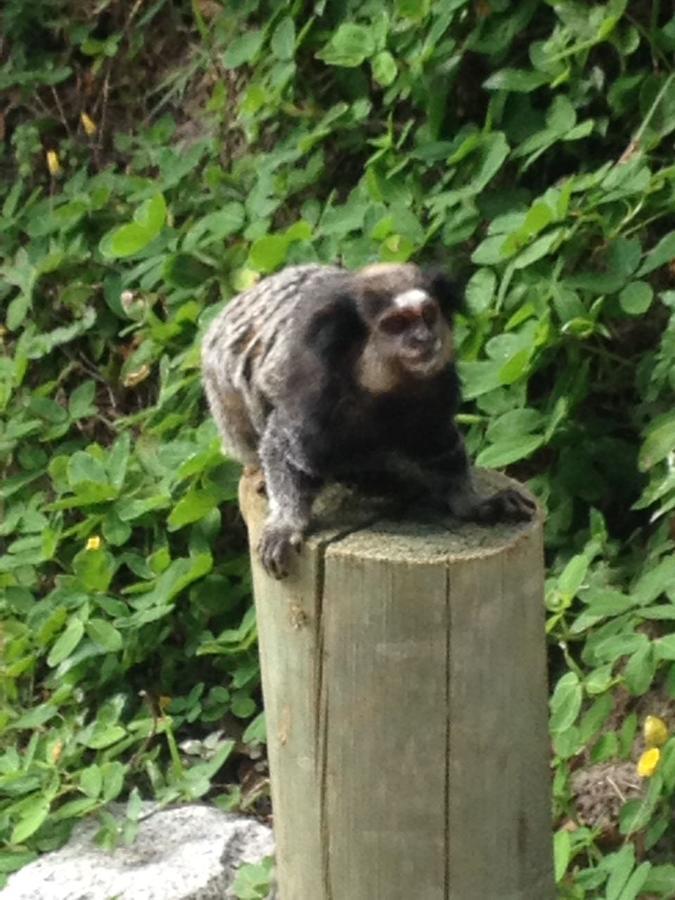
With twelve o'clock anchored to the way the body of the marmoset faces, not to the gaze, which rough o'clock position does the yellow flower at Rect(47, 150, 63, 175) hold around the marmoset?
The yellow flower is roughly at 7 o'clock from the marmoset.

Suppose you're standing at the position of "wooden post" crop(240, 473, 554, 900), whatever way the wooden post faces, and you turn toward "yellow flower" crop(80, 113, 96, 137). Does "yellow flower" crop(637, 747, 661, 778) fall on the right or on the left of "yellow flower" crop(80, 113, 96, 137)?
right

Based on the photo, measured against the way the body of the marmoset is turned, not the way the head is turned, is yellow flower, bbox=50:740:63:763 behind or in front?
behind

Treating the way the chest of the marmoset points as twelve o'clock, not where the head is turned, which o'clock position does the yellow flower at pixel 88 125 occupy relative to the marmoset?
The yellow flower is roughly at 7 o'clock from the marmoset.

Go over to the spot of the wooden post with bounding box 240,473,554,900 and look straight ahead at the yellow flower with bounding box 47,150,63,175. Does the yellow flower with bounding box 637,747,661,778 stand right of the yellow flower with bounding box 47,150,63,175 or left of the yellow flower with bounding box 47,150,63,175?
right

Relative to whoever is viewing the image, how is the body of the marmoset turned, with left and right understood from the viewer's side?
facing the viewer and to the right of the viewer

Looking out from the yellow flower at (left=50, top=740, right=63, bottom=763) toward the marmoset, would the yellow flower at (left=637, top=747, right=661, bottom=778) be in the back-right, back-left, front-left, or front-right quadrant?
front-left
